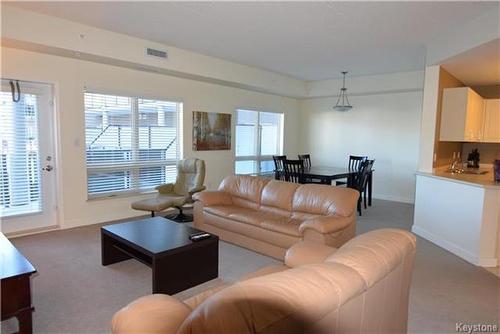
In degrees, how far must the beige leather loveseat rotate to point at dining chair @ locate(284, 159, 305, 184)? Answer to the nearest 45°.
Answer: approximately 45° to its right

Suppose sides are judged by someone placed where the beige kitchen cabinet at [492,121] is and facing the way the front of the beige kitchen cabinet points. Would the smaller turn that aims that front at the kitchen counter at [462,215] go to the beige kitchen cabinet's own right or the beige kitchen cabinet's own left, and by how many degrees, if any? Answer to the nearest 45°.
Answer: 0° — it already faces it

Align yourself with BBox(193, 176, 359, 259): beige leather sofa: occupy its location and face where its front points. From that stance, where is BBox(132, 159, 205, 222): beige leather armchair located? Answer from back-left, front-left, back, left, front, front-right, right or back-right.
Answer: right

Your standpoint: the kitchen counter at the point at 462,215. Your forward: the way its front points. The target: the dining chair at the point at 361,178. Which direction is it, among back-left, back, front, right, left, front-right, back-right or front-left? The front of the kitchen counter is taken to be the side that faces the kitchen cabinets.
left

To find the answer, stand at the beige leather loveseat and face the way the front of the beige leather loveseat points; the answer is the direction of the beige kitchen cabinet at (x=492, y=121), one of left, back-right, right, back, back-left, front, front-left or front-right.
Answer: right

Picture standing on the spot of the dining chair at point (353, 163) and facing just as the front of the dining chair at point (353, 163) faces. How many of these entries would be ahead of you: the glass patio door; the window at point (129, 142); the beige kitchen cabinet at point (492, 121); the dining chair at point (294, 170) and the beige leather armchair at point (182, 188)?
4

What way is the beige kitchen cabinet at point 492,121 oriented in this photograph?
toward the camera

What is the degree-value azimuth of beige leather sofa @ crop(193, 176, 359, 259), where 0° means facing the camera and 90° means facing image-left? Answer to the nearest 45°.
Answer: approximately 45°

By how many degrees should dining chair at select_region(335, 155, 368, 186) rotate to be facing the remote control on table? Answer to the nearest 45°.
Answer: approximately 45° to its left

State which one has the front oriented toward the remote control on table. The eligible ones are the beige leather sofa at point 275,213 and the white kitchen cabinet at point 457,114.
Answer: the beige leather sofa

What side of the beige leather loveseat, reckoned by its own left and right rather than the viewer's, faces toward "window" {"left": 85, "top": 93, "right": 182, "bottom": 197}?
front

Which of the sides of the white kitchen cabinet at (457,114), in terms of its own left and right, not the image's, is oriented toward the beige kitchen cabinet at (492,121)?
left

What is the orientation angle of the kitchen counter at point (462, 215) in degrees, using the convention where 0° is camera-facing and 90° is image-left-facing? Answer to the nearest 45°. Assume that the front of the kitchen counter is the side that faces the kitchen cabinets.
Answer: approximately 225°

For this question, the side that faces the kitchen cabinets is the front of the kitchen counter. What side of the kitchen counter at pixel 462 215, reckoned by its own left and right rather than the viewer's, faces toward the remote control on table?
back

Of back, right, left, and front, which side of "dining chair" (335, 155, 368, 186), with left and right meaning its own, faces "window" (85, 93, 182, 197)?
front
